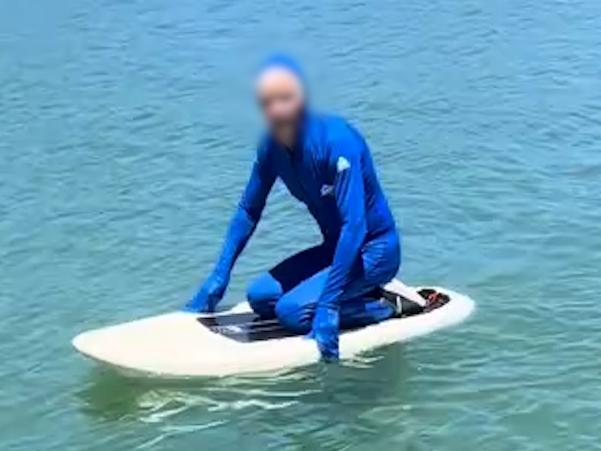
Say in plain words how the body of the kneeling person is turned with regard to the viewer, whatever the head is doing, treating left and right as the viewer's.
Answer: facing the viewer and to the left of the viewer
